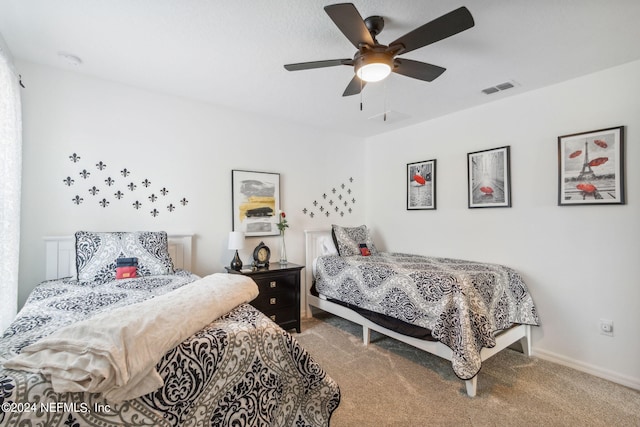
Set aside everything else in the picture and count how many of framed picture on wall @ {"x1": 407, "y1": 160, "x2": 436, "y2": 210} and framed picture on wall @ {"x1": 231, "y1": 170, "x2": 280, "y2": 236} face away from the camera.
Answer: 0

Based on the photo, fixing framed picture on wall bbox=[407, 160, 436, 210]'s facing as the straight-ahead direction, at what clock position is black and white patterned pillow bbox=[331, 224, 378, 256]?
The black and white patterned pillow is roughly at 1 o'clock from the framed picture on wall.

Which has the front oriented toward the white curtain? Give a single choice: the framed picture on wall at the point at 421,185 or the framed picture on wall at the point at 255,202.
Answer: the framed picture on wall at the point at 421,185

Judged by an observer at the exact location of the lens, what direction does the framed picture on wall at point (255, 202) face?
facing the viewer and to the right of the viewer

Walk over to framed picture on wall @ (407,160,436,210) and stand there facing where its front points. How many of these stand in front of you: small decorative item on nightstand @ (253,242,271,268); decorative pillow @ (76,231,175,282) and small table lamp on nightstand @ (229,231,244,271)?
3

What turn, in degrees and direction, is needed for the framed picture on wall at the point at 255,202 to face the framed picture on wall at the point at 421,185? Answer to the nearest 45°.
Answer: approximately 45° to its left

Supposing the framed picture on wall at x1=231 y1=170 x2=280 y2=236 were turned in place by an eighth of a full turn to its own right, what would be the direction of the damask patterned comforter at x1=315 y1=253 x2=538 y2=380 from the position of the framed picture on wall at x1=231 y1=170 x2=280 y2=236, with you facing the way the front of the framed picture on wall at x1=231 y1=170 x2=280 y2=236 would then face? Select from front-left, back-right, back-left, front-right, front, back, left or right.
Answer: front-left

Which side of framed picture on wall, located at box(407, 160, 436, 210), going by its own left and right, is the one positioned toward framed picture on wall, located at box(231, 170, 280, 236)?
front

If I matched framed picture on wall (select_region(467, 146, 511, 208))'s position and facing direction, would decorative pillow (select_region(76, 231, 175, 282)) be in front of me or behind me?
in front

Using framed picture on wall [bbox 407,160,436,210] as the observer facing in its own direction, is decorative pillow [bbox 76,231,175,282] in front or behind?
in front

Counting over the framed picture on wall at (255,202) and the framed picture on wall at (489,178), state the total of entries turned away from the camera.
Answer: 0

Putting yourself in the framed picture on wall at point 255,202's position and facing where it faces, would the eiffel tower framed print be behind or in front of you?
in front

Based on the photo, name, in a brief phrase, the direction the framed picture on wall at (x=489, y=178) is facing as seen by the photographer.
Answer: facing the viewer and to the left of the viewer

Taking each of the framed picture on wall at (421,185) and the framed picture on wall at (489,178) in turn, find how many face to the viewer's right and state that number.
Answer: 0

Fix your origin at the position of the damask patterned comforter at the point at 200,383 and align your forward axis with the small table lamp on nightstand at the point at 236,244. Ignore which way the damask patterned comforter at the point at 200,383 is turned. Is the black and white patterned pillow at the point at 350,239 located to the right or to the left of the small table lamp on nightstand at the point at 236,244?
right

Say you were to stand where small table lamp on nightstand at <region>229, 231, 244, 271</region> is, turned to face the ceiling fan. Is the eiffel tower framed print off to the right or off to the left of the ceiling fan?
left

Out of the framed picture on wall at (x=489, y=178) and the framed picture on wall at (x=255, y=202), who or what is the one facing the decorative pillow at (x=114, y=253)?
the framed picture on wall at (x=489, y=178)

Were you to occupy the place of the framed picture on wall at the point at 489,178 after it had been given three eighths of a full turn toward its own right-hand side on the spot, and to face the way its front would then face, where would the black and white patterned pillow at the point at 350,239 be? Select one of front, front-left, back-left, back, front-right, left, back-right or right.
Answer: left

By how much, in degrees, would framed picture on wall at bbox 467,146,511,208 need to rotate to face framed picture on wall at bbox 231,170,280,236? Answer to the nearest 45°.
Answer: approximately 45° to its right

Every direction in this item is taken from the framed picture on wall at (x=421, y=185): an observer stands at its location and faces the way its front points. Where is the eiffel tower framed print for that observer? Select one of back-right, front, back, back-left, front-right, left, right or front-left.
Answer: left

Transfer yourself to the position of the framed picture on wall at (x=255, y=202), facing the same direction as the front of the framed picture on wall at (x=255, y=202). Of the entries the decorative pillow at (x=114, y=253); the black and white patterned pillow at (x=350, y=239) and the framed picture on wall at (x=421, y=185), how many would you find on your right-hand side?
1

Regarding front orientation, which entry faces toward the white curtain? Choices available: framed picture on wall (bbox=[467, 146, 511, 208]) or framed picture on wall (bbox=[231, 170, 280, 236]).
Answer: framed picture on wall (bbox=[467, 146, 511, 208])

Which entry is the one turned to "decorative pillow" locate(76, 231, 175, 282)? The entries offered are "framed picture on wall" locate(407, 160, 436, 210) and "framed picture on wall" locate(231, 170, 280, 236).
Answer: "framed picture on wall" locate(407, 160, 436, 210)
